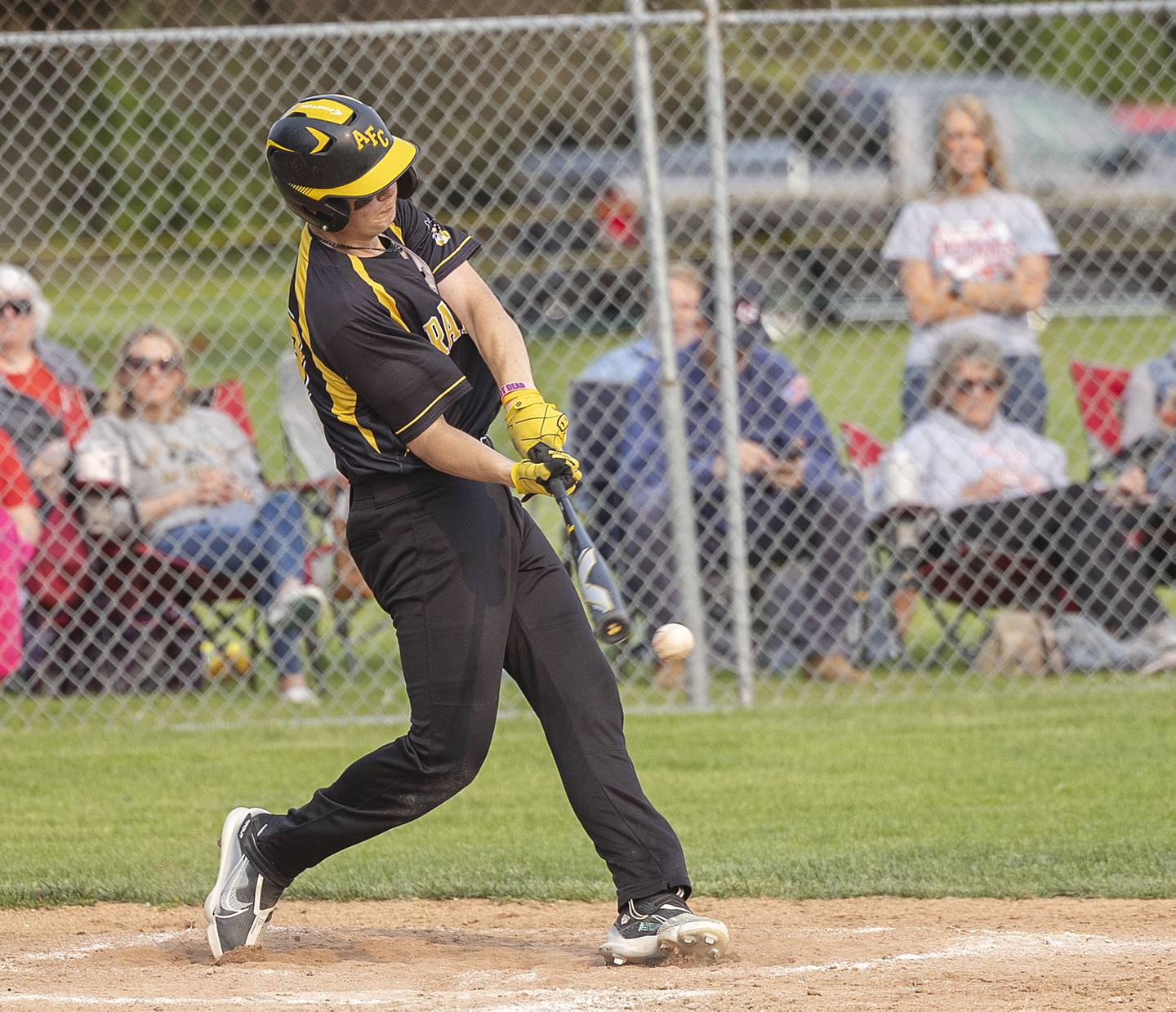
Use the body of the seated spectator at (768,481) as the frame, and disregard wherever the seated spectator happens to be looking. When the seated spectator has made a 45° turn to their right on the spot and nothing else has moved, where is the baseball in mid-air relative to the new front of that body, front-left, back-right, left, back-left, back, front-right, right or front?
front-left

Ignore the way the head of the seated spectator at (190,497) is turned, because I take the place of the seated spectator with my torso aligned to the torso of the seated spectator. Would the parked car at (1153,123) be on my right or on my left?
on my left

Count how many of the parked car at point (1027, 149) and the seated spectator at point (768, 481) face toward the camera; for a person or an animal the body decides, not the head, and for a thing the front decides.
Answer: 1

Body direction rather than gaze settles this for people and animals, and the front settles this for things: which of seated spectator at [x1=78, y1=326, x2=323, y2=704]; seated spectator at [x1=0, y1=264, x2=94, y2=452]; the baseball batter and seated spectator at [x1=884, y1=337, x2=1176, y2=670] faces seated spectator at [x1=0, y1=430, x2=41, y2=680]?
seated spectator at [x1=0, y1=264, x2=94, y2=452]

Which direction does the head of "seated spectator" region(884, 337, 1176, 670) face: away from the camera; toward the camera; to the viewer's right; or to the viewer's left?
toward the camera

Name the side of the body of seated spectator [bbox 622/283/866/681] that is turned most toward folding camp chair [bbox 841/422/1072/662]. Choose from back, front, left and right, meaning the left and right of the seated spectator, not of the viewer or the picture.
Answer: left

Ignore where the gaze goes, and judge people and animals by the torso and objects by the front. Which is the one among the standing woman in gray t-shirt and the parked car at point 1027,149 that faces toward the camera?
the standing woman in gray t-shirt

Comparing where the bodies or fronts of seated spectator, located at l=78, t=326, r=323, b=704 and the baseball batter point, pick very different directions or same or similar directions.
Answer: same or similar directions

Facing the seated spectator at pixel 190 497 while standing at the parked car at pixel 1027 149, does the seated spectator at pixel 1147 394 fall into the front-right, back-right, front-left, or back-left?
front-left

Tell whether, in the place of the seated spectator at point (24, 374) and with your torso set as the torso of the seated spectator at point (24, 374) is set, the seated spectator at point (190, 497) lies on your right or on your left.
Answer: on your left

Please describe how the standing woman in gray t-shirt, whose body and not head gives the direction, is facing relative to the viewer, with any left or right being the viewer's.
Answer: facing the viewer

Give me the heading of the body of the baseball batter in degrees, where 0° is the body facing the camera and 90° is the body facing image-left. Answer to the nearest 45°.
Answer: approximately 315°

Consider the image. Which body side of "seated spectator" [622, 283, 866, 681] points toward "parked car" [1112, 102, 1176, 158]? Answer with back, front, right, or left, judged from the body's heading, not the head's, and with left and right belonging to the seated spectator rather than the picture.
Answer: back

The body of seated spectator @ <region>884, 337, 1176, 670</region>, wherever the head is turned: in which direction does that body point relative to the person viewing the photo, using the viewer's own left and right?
facing the viewer and to the right of the viewer

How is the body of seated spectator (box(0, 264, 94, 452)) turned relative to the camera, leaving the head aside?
toward the camera
